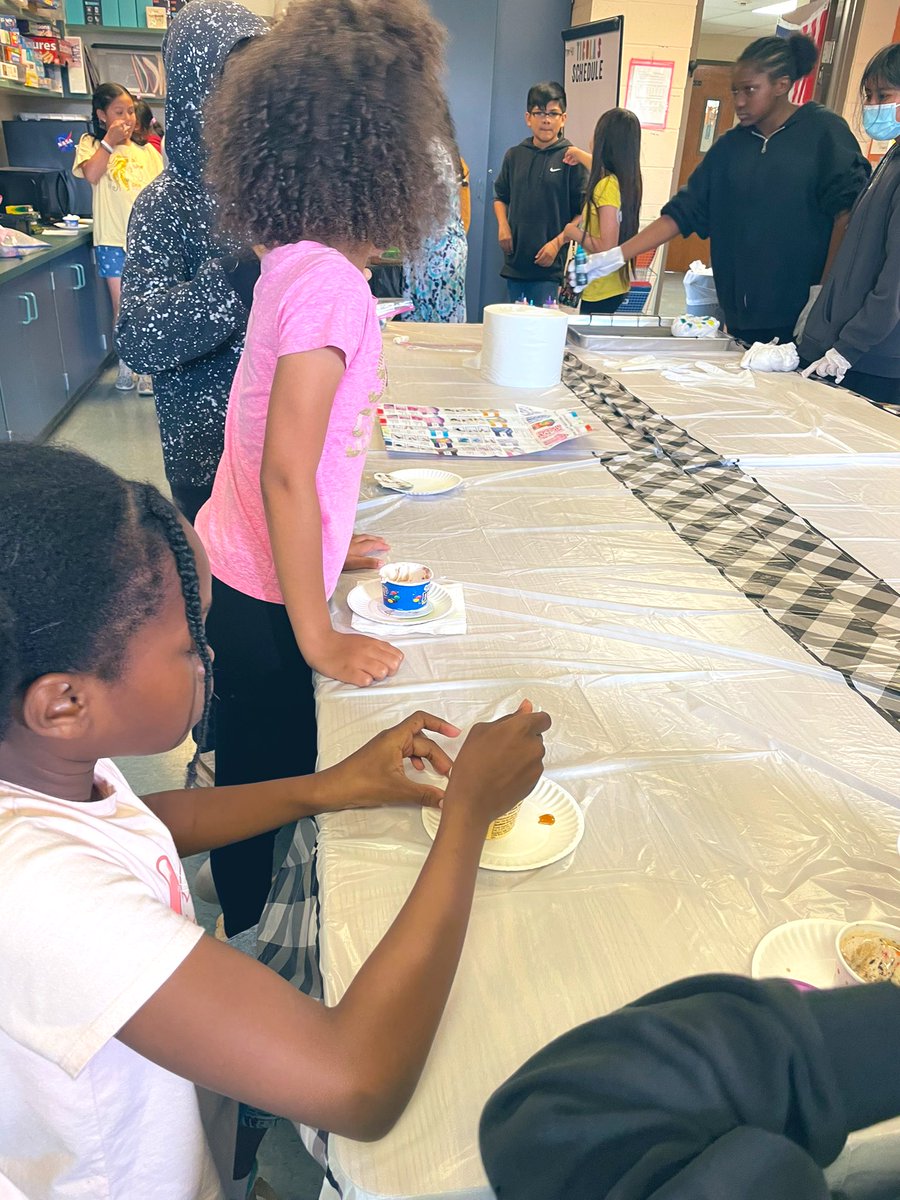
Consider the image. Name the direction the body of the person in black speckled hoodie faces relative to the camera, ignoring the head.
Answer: to the viewer's right

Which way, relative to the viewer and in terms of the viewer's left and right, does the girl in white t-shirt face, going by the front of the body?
facing to the right of the viewer

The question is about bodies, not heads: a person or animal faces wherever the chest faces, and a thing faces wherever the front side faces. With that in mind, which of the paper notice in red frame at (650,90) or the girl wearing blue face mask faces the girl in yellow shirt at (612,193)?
the paper notice in red frame

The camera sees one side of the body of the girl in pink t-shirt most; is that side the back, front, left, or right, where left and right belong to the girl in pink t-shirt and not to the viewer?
right

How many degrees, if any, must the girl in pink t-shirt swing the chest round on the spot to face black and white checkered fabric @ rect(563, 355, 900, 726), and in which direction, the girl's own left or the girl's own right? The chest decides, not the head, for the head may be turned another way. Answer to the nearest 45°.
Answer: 0° — they already face it

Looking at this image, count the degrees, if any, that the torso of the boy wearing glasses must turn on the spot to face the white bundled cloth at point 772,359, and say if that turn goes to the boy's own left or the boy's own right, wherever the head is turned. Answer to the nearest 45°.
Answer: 0° — they already face it

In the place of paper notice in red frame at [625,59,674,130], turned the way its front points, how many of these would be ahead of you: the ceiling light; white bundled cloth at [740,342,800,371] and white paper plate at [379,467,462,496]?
2
